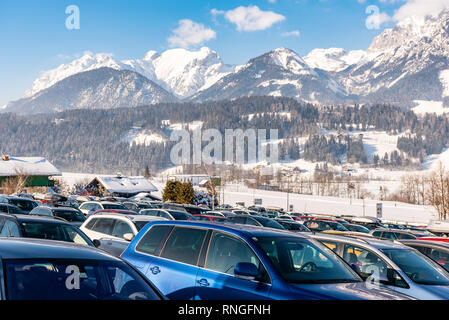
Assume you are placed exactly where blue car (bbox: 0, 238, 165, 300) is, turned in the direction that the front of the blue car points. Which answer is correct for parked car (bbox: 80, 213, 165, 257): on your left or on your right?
on your left

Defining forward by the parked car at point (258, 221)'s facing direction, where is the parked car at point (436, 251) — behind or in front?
in front

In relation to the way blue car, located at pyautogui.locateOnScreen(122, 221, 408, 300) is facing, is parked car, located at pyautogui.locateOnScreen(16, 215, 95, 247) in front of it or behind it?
behind

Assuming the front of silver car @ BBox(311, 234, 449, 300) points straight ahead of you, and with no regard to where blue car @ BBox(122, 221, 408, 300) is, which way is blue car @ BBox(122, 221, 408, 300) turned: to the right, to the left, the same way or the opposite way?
the same way

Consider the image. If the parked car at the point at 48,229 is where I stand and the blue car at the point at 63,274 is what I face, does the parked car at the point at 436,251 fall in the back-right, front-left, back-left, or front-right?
front-left

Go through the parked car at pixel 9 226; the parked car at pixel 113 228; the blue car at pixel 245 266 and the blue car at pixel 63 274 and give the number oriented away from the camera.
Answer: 0

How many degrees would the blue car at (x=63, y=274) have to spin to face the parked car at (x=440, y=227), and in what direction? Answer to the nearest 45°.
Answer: approximately 90° to its left

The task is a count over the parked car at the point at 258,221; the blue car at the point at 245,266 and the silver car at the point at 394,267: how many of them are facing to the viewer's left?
0

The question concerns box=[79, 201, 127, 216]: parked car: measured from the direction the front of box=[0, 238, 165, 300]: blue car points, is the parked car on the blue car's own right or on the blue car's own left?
on the blue car's own left

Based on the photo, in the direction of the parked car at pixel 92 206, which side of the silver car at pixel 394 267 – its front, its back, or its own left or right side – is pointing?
back

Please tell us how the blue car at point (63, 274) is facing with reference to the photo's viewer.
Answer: facing the viewer and to the right of the viewer

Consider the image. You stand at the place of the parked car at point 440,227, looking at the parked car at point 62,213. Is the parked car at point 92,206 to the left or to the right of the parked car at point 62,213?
right

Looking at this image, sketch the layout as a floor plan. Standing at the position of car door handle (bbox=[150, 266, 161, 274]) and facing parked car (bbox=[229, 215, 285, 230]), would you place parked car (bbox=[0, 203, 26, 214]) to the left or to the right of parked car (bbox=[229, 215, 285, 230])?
left
